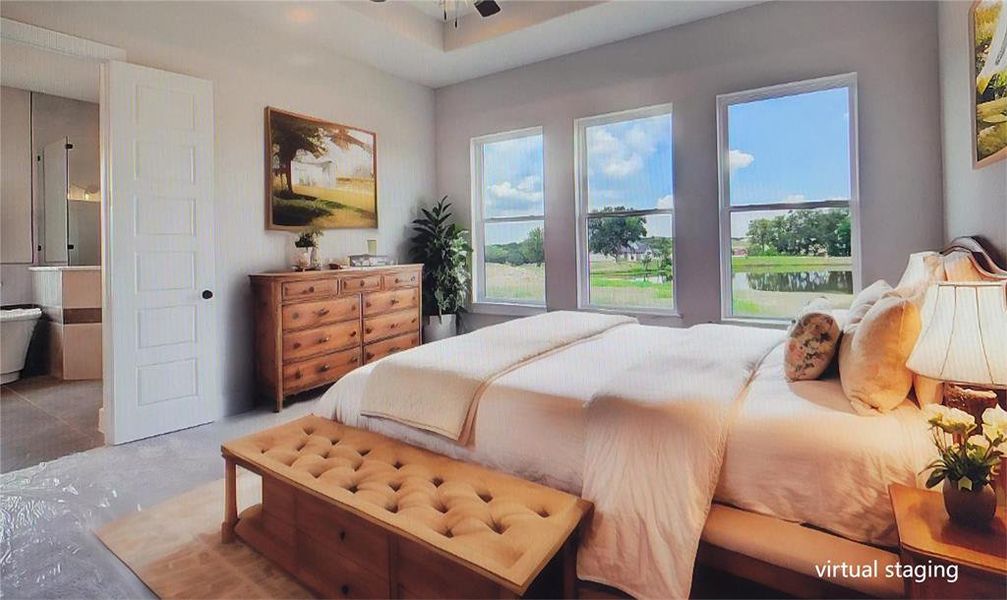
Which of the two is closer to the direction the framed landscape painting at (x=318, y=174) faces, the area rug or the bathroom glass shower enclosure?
the area rug

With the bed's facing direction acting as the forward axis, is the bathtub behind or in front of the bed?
in front

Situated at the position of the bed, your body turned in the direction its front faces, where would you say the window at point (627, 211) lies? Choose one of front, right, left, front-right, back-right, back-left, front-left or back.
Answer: front-right
